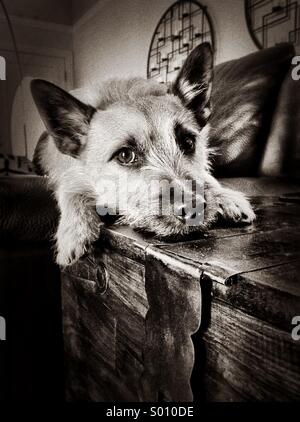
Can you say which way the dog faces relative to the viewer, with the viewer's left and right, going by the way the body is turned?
facing the viewer and to the right of the viewer

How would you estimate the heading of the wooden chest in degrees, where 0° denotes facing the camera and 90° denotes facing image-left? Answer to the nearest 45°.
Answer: approximately 45°
